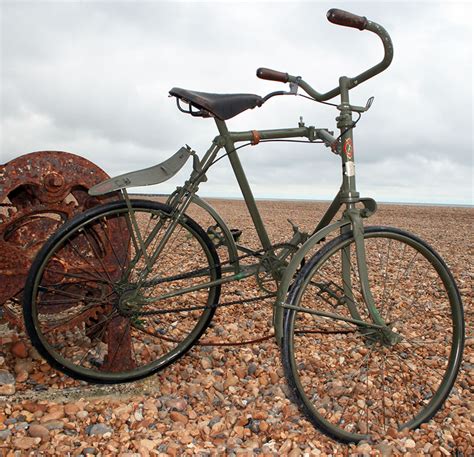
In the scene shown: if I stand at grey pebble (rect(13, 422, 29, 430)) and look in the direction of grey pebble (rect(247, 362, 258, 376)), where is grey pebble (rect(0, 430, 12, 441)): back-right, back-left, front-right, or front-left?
back-right

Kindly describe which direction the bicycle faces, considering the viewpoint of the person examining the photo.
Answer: facing the viewer and to the right of the viewer

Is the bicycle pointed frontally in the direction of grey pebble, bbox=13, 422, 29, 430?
no

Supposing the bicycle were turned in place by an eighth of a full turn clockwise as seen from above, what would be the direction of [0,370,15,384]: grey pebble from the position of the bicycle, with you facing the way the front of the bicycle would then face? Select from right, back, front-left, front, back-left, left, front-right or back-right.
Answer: right

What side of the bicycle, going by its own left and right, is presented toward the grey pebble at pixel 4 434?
right
